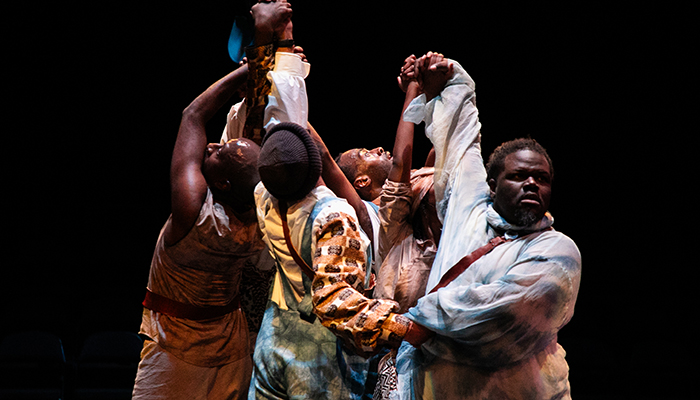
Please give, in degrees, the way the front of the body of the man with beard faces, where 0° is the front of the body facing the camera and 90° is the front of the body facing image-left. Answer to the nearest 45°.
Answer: approximately 0°

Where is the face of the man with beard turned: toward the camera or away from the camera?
toward the camera
